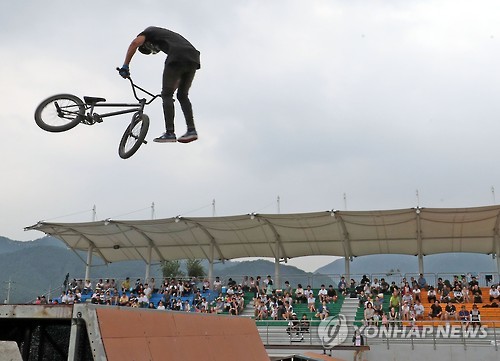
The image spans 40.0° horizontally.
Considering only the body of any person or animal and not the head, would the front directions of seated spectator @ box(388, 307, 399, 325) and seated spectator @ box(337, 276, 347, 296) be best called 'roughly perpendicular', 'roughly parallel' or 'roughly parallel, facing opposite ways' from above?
roughly parallel

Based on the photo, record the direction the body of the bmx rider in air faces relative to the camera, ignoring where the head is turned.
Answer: to the viewer's left

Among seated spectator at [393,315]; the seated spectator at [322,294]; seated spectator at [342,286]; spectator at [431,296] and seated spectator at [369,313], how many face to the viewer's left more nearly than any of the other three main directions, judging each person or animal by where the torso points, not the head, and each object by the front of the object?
0

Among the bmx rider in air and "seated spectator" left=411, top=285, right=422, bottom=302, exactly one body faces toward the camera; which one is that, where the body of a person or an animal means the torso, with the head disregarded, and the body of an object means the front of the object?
the seated spectator

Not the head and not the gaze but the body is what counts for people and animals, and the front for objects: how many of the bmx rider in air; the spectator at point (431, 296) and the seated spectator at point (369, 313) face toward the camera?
2

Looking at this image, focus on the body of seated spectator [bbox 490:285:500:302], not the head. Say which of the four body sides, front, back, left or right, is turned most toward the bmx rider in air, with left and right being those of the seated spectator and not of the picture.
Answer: front

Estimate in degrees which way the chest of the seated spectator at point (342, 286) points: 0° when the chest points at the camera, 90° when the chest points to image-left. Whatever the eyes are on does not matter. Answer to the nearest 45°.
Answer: approximately 0°

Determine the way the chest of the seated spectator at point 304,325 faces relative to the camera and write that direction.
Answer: toward the camera

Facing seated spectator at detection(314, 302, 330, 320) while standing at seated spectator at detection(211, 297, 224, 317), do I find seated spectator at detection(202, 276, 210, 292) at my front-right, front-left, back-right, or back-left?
back-left

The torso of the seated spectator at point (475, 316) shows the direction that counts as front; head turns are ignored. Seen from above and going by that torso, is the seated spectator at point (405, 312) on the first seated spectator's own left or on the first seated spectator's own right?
on the first seated spectator's own right

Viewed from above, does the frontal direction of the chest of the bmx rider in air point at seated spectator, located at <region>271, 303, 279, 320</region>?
no

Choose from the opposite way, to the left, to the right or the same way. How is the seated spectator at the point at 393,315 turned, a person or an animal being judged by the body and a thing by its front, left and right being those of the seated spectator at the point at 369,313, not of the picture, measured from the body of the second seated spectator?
the same way

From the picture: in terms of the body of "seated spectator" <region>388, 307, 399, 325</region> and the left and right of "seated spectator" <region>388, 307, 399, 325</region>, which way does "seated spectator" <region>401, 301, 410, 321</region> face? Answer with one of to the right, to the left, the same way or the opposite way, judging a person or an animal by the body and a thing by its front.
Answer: the same way

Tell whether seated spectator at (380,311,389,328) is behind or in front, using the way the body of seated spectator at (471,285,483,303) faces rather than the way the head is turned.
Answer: in front

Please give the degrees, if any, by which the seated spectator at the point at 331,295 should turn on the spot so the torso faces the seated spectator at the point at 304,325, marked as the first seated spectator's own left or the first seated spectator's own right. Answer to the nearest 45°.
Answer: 0° — they already face them

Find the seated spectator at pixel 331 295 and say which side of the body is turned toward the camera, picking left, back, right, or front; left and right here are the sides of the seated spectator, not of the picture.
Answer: front

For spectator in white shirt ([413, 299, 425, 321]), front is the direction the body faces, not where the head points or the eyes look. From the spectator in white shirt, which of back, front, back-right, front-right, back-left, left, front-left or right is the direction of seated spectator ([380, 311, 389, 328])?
front-right

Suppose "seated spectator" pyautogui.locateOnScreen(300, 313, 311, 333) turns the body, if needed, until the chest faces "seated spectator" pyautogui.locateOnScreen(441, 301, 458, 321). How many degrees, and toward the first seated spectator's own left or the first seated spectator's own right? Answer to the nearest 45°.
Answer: approximately 90° to the first seated spectator's own left

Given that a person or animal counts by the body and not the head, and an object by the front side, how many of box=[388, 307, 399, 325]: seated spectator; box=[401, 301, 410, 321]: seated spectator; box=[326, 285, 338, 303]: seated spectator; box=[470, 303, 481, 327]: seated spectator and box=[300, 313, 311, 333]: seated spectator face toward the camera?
5

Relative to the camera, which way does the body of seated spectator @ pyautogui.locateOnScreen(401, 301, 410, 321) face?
toward the camera

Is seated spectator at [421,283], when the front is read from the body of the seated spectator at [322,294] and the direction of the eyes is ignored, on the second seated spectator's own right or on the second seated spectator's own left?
on the second seated spectator's own left
